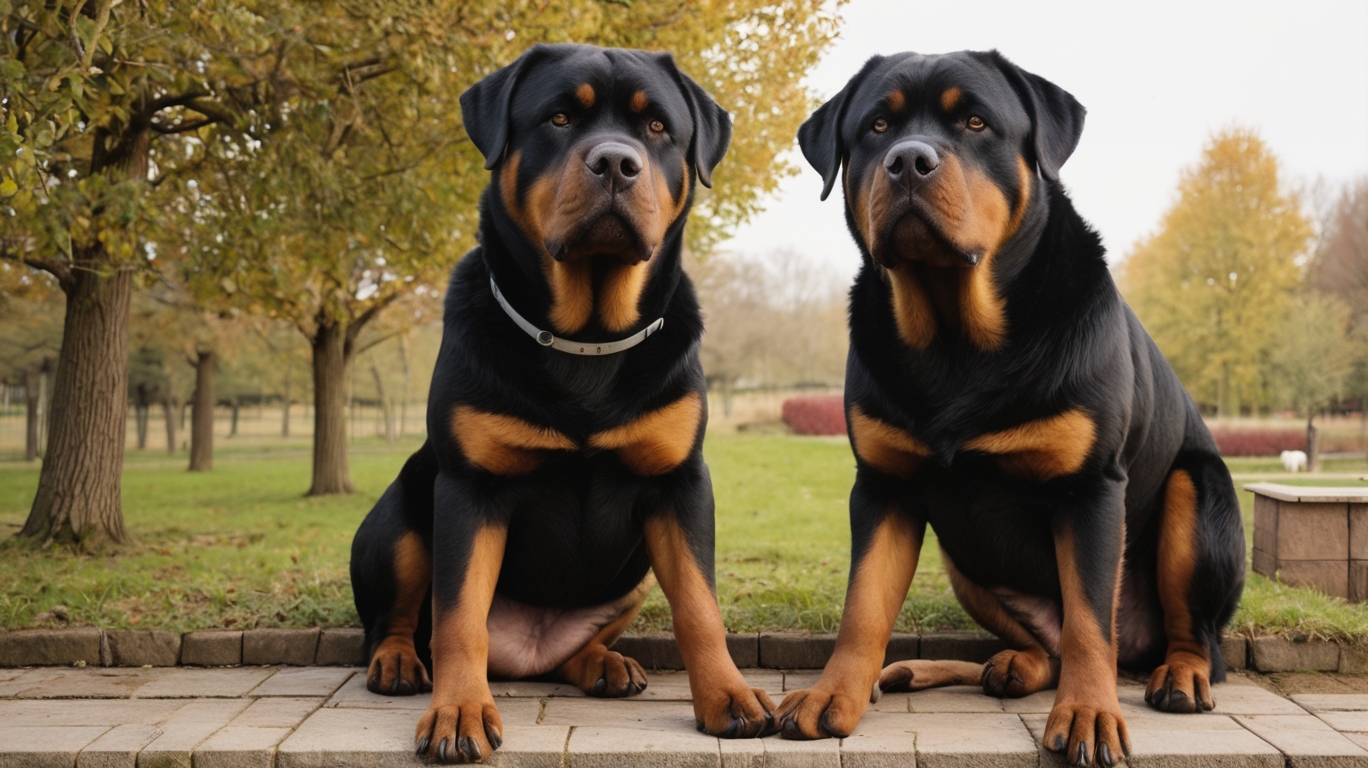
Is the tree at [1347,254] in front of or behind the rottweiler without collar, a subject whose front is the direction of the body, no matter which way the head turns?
behind

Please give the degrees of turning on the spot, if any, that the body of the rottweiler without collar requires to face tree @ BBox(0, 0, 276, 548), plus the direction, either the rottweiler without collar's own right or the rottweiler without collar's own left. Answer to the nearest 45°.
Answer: approximately 90° to the rottweiler without collar's own right

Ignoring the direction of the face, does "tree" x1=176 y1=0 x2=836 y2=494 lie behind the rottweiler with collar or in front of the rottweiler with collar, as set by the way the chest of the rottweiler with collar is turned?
behind

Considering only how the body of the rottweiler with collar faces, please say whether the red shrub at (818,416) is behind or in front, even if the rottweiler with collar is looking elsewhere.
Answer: behind

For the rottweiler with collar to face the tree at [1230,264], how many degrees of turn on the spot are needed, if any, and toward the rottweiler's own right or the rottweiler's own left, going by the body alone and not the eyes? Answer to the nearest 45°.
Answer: approximately 135° to the rottweiler's own left

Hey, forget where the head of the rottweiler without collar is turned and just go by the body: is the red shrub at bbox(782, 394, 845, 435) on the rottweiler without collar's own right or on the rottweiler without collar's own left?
on the rottweiler without collar's own right

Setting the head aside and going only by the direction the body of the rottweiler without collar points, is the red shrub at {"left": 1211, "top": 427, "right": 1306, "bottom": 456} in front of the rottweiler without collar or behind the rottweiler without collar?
behind

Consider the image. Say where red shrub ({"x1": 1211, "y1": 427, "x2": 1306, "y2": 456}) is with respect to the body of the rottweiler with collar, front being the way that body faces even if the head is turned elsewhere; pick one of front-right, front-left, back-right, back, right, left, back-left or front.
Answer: back-left

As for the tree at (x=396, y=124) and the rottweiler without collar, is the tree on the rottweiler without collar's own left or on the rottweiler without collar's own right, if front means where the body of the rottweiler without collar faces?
on the rottweiler without collar's own right

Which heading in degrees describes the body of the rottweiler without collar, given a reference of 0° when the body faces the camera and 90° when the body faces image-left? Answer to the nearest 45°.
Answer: approximately 45°

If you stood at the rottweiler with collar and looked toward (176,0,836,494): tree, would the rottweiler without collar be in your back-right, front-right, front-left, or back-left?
back-right

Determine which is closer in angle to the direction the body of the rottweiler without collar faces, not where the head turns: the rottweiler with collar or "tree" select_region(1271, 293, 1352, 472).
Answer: the rottweiler with collar

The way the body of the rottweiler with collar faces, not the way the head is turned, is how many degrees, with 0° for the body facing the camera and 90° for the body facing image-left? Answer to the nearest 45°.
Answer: approximately 0°
